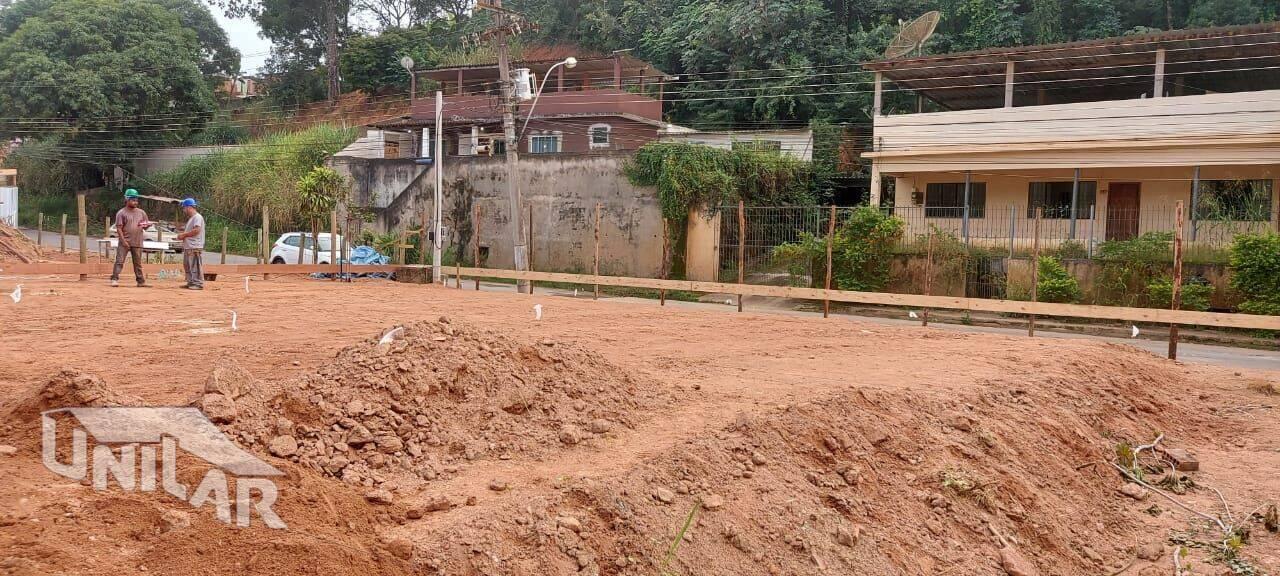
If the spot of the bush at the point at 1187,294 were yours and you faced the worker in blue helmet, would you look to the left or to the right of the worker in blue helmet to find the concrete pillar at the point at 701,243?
right

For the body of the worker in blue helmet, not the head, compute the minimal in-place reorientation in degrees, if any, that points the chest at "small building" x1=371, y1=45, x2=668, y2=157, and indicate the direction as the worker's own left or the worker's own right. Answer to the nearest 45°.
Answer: approximately 135° to the worker's own right

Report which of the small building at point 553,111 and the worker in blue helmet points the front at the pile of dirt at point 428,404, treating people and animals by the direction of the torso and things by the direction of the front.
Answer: the small building

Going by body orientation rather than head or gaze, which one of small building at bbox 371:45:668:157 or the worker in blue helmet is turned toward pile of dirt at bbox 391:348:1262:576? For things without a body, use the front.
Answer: the small building

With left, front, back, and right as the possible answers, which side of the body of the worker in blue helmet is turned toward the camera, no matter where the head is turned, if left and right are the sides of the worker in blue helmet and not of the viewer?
left

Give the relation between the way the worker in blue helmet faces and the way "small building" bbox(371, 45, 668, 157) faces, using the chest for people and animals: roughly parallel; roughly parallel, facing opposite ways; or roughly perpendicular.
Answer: roughly perpendicular

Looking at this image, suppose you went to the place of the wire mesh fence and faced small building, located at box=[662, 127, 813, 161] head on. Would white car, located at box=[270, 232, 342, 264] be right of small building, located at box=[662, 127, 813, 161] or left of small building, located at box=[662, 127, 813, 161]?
left

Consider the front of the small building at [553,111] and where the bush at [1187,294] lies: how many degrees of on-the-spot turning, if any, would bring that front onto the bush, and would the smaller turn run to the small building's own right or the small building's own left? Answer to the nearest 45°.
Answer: approximately 45° to the small building's own left

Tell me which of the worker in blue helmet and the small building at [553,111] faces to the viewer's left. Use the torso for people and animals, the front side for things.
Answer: the worker in blue helmet
